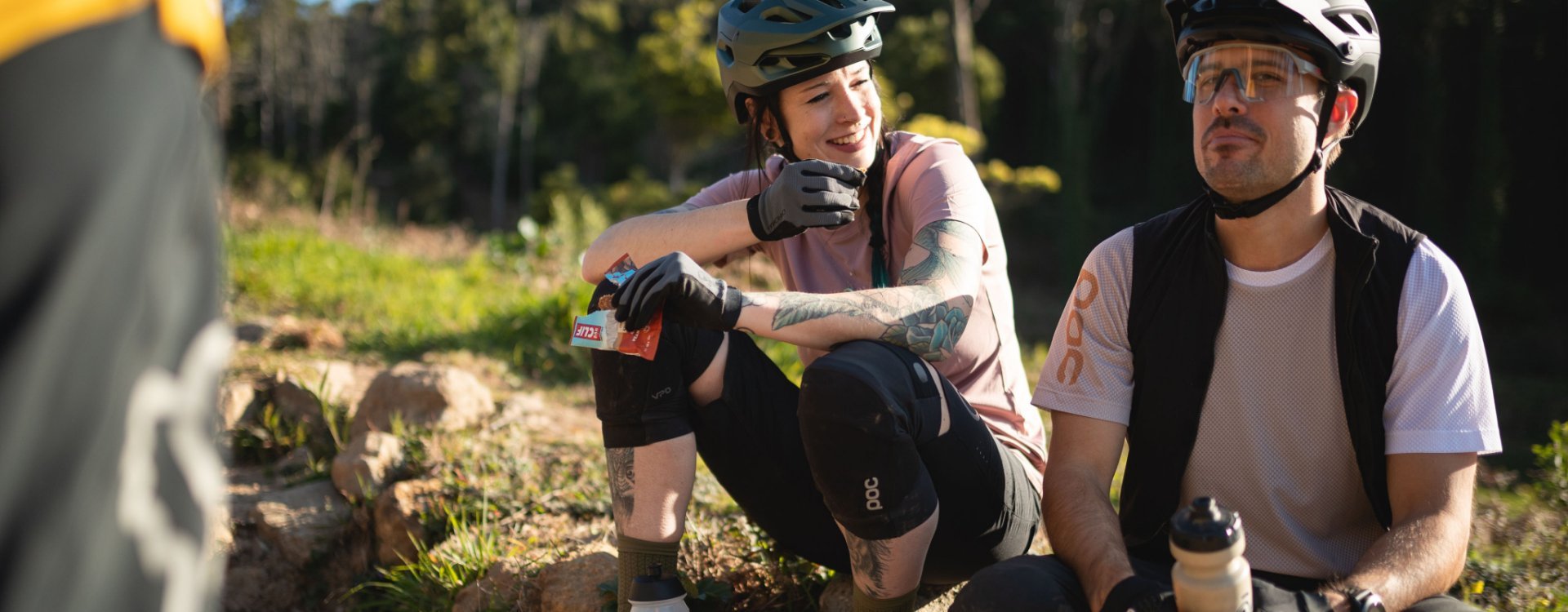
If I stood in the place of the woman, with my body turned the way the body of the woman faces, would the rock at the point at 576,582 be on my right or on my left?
on my right

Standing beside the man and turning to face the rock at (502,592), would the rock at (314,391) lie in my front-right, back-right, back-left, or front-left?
front-right

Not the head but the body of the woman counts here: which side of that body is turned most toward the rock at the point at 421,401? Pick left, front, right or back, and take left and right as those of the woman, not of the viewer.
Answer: right

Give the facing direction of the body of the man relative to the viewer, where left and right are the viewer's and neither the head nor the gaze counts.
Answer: facing the viewer

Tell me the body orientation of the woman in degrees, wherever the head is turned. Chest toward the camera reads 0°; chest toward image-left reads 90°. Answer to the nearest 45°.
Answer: approximately 45°

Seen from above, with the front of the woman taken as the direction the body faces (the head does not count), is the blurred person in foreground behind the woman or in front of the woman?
in front

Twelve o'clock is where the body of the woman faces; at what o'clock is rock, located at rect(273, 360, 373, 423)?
The rock is roughly at 3 o'clock from the woman.

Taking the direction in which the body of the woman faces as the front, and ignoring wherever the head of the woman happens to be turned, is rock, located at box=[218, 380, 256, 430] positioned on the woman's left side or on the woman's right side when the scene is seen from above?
on the woman's right side

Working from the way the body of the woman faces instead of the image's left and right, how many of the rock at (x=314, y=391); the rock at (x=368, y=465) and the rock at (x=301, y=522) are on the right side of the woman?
3

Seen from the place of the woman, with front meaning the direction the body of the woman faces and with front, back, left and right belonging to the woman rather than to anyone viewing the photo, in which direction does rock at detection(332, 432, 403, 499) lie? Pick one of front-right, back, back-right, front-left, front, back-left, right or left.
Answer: right

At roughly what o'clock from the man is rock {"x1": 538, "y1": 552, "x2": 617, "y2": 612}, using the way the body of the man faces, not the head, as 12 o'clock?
The rock is roughly at 3 o'clock from the man.

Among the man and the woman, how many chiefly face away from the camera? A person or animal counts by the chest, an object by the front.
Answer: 0
